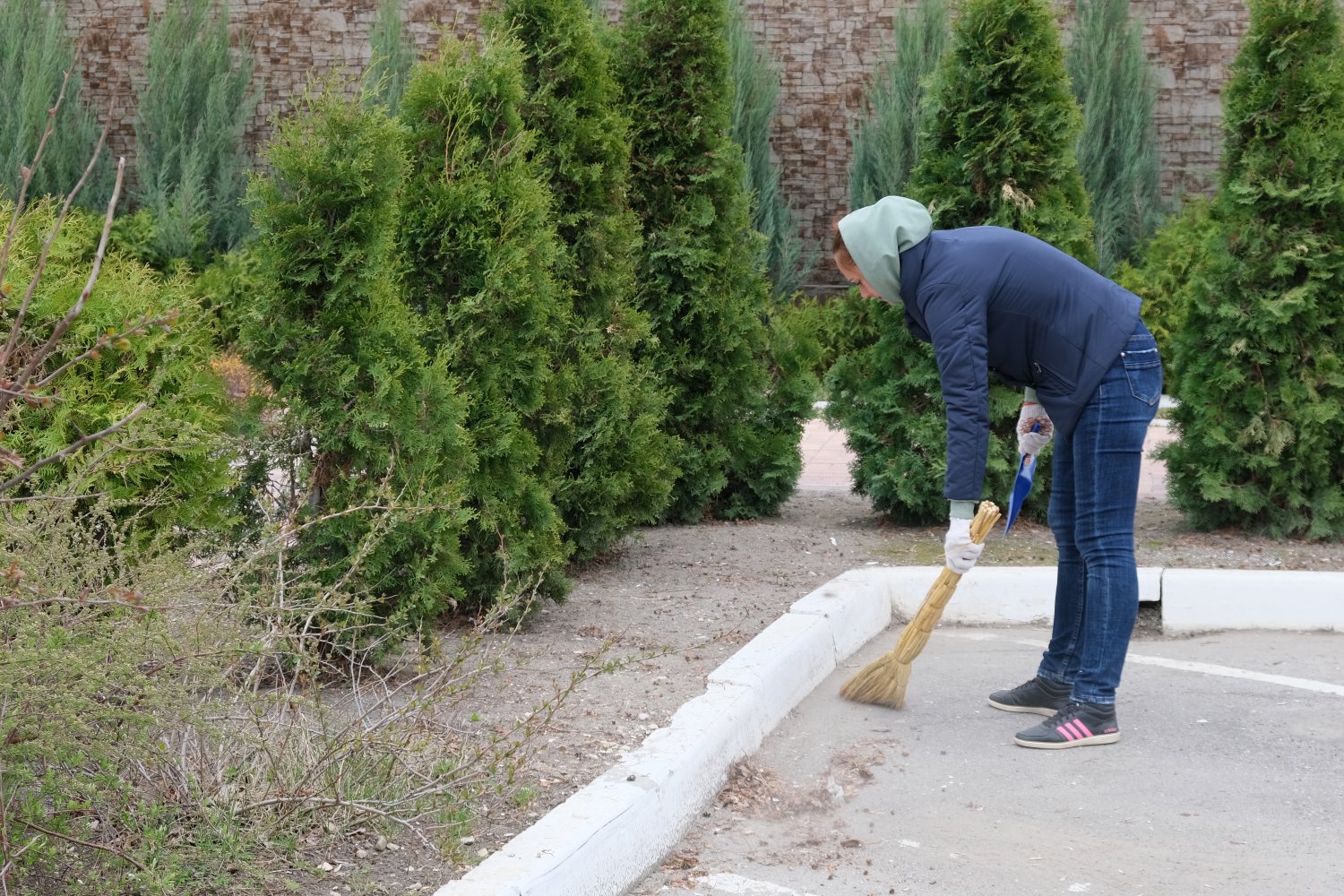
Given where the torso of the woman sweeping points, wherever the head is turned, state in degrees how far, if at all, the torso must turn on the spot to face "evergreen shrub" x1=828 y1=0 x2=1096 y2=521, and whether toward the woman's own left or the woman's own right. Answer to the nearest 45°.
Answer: approximately 90° to the woman's own right

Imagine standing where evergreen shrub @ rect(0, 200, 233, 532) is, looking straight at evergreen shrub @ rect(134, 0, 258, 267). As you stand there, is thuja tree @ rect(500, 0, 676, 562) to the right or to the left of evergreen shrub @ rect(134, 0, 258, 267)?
right

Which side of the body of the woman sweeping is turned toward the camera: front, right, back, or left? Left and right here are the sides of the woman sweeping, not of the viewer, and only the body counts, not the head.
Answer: left

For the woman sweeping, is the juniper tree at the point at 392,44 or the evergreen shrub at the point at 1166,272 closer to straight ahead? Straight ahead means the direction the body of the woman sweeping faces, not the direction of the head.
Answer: the juniper tree

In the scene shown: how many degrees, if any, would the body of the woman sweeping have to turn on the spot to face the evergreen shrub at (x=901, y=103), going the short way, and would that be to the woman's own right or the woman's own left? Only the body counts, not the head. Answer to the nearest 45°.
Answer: approximately 90° to the woman's own right

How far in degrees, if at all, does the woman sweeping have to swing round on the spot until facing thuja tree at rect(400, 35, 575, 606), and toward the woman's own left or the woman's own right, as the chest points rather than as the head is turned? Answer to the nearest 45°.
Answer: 0° — they already face it

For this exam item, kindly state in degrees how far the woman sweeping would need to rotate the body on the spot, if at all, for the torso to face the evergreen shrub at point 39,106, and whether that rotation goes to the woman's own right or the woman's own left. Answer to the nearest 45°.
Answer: approximately 45° to the woman's own right
